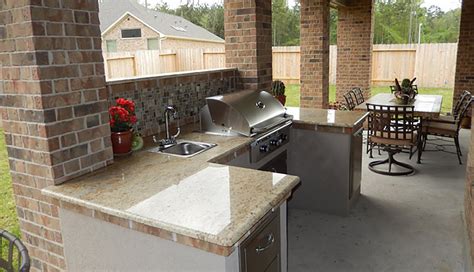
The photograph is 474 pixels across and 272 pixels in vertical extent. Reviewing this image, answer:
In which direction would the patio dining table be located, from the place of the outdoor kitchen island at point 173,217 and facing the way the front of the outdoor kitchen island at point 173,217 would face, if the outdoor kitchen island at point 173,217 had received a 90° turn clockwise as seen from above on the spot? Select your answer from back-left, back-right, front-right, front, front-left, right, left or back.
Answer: back

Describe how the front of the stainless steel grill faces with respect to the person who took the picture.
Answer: facing the viewer and to the right of the viewer

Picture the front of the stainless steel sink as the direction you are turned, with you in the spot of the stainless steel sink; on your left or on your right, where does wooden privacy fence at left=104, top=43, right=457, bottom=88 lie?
on your left

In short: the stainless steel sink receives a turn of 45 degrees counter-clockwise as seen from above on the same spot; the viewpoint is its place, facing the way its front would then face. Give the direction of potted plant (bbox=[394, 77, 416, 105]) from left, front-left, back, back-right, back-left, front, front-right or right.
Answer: front-left

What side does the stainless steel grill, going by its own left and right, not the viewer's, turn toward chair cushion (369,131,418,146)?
left

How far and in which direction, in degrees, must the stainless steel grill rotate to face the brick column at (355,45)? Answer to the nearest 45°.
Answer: approximately 90° to its left

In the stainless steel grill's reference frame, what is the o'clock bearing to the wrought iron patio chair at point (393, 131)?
The wrought iron patio chair is roughly at 9 o'clock from the stainless steel grill.

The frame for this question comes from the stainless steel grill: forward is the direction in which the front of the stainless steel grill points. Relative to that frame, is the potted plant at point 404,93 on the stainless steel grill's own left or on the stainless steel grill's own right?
on the stainless steel grill's own left

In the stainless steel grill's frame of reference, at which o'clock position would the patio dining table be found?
The patio dining table is roughly at 9 o'clock from the stainless steel grill.

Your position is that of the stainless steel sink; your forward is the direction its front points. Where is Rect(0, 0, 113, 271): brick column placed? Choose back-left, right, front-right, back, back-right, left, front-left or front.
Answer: right

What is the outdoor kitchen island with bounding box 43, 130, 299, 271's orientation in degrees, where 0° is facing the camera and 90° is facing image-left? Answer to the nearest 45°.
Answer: approximately 315°

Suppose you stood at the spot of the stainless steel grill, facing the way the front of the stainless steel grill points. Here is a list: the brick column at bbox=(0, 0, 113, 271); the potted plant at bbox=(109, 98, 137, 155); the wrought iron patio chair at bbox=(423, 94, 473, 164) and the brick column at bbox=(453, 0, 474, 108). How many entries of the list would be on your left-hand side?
2

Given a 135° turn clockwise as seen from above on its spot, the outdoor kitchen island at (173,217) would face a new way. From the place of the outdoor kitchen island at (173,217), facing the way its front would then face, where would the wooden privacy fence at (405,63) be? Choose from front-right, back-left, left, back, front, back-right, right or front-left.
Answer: back-right
